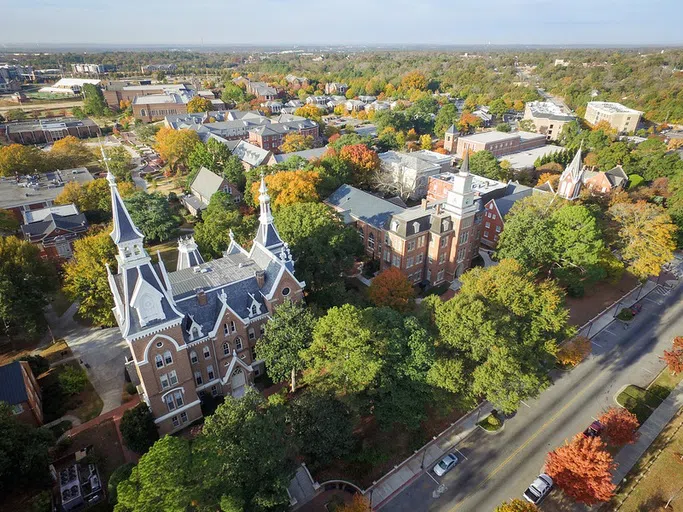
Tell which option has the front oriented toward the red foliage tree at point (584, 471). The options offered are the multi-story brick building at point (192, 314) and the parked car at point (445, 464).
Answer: the multi-story brick building

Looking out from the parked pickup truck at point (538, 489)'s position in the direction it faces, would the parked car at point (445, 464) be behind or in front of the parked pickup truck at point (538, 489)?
behind

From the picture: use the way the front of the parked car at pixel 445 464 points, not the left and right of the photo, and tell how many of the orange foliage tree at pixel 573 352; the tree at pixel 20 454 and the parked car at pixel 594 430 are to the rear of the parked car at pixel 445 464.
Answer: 2

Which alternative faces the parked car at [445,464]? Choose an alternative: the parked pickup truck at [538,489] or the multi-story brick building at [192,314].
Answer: the multi-story brick building

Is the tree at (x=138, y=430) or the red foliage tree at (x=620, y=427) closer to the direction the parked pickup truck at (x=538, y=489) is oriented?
the red foliage tree

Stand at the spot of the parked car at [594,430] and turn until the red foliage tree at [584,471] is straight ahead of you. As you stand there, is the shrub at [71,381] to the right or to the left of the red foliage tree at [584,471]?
right

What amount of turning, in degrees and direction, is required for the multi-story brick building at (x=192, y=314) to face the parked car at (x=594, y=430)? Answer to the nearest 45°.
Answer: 0° — it already faces it

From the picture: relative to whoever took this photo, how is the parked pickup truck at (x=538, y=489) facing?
facing away from the viewer and to the right of the viewer

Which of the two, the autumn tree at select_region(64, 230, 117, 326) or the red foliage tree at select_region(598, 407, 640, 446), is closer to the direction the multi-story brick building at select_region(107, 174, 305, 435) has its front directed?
the red foliage tree
